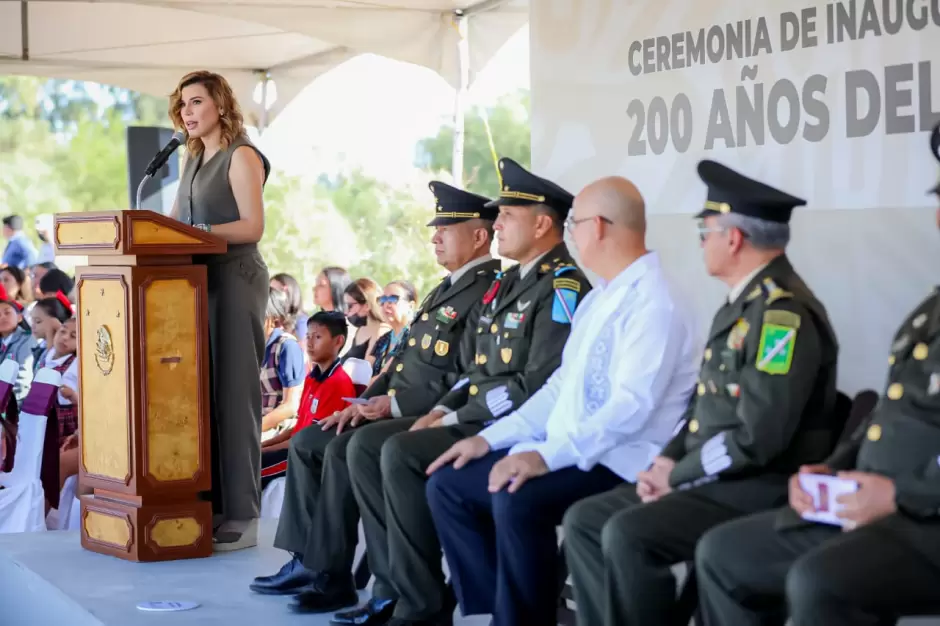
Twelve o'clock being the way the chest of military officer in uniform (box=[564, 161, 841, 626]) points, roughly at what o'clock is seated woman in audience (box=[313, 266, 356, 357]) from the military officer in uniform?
The seated woman in audience is roughly at 2 o'clock from the military officer in uniform.

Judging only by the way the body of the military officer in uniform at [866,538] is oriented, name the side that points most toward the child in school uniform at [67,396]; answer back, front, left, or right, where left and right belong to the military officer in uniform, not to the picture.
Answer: right

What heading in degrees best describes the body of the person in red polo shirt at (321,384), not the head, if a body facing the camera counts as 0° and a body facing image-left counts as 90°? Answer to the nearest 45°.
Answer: approximately 45°

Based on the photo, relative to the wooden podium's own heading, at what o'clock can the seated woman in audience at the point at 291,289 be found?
The seated woman in audience is roughly at 5 o'clock from the wooden podium.

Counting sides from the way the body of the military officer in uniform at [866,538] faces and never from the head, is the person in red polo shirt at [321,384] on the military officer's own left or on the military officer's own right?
on the military officer's own right

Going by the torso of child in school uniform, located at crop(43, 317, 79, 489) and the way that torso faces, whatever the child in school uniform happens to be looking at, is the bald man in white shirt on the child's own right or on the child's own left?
on the child's own left

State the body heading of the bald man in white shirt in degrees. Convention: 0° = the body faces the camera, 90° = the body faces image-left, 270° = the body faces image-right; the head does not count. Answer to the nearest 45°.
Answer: approximately 45°

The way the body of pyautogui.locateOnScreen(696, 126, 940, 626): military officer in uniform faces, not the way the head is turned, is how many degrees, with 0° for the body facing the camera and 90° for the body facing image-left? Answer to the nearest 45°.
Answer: approximately 45°

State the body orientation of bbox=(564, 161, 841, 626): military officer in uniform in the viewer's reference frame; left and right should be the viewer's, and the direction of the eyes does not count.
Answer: facing to the left of the viewer

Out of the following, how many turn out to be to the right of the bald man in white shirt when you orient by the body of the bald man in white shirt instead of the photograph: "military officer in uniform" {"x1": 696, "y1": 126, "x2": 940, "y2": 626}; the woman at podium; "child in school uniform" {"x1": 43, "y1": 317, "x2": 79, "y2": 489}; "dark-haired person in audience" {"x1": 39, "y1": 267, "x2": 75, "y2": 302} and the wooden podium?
4
